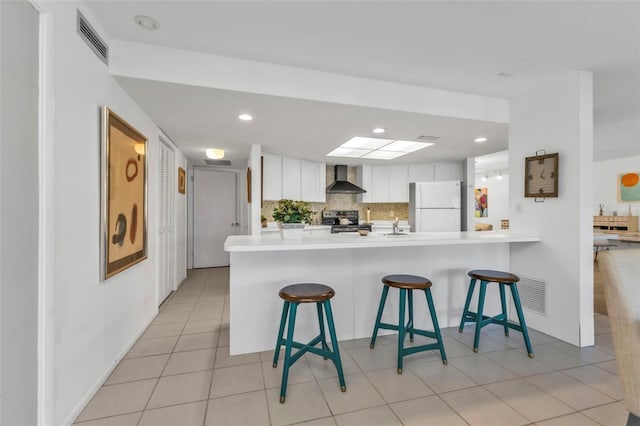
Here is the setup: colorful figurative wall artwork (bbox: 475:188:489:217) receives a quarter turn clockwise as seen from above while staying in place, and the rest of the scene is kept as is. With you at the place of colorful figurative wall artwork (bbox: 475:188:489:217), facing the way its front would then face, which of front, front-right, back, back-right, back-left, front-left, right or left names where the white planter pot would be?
left

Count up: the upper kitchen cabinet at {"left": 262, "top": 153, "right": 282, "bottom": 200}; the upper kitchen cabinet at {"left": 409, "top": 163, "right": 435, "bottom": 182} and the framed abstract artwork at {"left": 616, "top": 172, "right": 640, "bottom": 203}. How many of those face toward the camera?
3

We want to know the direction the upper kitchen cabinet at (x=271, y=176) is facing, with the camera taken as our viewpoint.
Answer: facing the viewer

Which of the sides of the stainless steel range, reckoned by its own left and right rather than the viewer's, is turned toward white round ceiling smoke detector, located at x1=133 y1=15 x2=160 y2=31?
front

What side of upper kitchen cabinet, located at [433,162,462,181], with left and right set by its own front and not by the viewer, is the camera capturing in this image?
front

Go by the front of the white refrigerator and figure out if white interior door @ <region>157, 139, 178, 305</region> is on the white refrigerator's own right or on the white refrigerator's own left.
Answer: on the white refrigerator's own right

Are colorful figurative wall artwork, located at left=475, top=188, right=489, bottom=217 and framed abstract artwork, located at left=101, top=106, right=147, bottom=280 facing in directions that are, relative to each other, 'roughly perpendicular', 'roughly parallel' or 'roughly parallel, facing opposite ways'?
roughly perpendicular

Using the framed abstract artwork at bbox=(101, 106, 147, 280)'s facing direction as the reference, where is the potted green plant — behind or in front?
in front

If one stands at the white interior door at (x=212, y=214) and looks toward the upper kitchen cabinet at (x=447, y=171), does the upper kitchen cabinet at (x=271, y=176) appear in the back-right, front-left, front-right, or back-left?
front-right

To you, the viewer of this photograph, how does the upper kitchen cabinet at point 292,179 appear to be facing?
facing the viewer and to the right of the viewer

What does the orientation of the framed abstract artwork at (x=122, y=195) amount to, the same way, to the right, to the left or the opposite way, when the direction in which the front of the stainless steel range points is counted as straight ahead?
to the left

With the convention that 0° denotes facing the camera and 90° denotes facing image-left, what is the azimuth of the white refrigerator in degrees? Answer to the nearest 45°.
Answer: approximately 0°

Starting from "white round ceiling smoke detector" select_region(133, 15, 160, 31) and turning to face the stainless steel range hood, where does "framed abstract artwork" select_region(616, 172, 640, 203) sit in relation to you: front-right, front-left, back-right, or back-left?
front-right

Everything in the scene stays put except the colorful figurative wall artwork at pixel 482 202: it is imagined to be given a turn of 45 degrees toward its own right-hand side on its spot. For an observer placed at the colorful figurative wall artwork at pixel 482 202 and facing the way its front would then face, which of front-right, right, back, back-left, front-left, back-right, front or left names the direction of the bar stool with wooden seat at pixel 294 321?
front-left

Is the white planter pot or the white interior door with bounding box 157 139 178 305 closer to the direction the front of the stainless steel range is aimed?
the white planter pot

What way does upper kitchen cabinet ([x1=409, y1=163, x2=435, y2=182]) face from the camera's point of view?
toward the camera
